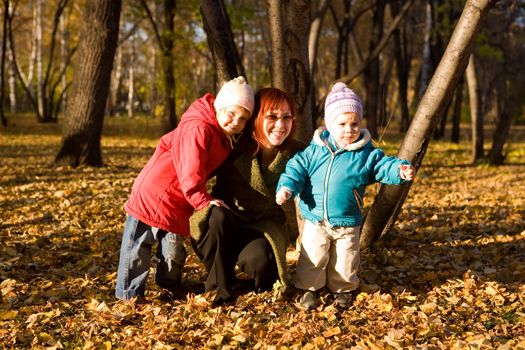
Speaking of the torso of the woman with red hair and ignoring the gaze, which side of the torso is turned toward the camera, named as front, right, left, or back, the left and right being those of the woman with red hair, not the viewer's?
front

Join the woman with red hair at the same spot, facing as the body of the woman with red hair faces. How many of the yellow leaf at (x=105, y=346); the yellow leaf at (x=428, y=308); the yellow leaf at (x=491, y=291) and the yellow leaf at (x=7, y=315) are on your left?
2

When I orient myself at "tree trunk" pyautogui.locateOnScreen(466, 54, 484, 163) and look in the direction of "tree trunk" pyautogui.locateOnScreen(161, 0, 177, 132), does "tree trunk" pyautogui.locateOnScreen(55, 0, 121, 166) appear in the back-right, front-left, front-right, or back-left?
front-left

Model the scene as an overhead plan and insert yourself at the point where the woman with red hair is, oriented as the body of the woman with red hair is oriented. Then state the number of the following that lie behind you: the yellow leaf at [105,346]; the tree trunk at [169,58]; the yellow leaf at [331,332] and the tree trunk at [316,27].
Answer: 2

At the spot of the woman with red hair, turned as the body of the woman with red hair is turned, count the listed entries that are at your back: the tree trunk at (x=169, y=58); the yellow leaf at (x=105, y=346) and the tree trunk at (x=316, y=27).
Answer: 2

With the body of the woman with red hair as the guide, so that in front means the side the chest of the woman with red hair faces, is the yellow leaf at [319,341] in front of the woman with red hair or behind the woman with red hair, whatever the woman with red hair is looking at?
in front

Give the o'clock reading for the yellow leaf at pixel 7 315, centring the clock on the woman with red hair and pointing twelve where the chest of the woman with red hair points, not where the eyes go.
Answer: The yellow leaf is roughly at 3 o'clock from the woman with red hair.

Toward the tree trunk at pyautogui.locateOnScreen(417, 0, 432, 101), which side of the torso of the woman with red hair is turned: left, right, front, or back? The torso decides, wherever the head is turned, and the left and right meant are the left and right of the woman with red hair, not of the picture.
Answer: back

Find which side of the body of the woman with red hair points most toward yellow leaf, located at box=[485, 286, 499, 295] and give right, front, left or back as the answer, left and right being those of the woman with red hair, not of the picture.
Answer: left

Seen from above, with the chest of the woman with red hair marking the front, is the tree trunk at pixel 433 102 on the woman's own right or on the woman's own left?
on the woman's own left

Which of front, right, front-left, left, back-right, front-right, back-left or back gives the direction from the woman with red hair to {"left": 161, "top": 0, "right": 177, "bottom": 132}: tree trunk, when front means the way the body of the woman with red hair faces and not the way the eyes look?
back

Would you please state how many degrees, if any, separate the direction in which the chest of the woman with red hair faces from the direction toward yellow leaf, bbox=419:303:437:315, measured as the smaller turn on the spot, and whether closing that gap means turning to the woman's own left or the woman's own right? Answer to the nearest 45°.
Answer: approximately 90° to the woman's own left

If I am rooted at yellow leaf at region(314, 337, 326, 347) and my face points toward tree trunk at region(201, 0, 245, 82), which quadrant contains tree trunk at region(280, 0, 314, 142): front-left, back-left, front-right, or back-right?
front-right

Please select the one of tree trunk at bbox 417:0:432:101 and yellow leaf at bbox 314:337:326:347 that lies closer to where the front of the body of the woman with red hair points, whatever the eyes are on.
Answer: the yellow leaf

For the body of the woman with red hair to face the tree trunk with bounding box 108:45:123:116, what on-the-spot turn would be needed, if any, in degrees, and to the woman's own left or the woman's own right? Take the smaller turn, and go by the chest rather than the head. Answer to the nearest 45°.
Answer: approximately 180°
